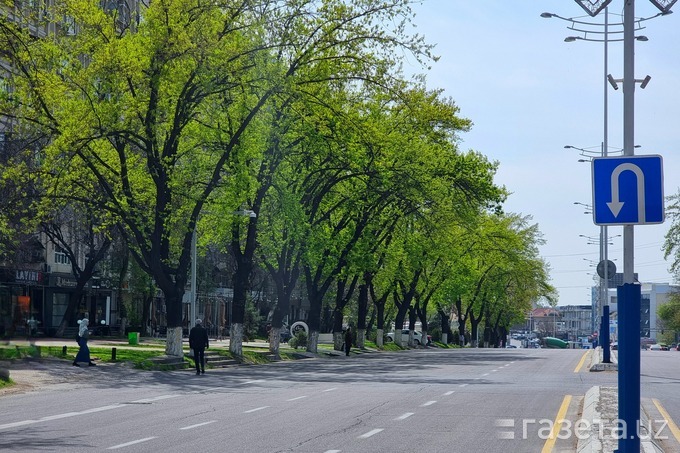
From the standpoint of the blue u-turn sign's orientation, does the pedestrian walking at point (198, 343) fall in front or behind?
behind

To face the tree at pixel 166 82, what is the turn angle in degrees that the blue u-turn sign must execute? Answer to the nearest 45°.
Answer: approximately 135° to its right

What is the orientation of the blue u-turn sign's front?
toward the camera

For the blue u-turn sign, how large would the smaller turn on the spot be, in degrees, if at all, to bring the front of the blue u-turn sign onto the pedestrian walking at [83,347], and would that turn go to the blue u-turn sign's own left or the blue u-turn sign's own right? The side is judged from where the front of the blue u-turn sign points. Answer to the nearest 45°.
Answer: approximately 135° to the blue u-turn sign's own right
